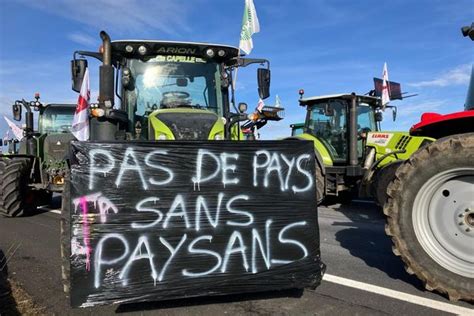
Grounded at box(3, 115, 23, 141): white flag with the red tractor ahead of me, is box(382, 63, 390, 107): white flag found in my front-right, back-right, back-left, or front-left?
front-left

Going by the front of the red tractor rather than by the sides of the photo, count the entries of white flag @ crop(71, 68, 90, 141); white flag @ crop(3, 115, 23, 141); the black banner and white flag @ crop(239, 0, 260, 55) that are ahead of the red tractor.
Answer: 0

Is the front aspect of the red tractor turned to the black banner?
no

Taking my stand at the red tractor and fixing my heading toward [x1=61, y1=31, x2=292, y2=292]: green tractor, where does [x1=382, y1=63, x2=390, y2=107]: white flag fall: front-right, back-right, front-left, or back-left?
front-right

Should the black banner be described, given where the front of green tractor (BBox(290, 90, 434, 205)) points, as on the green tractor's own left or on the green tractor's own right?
on the green tractor's own right

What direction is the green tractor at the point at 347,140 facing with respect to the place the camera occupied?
facing the viewer and to the right of the viewer

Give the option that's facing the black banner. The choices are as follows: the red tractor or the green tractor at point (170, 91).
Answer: the green tractor

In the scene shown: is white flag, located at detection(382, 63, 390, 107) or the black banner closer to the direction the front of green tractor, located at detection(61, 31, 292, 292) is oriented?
the black banner

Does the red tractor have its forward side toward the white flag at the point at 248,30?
no

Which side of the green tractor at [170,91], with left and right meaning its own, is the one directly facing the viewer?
front

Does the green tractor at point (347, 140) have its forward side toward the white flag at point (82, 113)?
no

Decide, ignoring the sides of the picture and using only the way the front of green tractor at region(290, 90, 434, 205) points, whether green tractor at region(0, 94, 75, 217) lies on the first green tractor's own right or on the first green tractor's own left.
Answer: on the first green tractor's own right

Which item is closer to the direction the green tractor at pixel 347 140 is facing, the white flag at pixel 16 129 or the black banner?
the black banner
